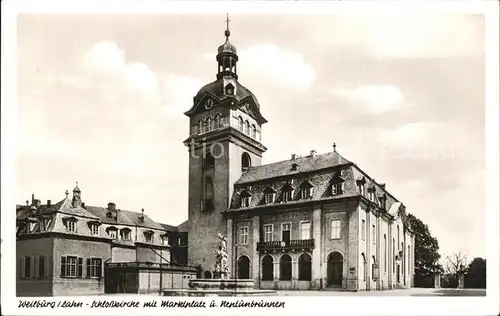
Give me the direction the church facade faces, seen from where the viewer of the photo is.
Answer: facing the viewer and to the left of the viewer

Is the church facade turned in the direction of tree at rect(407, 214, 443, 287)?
no

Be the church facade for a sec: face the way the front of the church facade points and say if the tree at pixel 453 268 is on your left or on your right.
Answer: on your left

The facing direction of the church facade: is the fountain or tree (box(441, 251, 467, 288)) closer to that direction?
the fountain

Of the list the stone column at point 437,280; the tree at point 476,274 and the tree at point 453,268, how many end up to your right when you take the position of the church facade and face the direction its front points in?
0

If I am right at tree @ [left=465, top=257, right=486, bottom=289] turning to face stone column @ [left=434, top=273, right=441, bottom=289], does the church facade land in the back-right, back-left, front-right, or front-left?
front-left

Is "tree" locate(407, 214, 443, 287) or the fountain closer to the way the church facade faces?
the fountain
